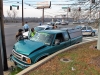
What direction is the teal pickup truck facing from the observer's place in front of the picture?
facing the viewer and to the left of the viewer
